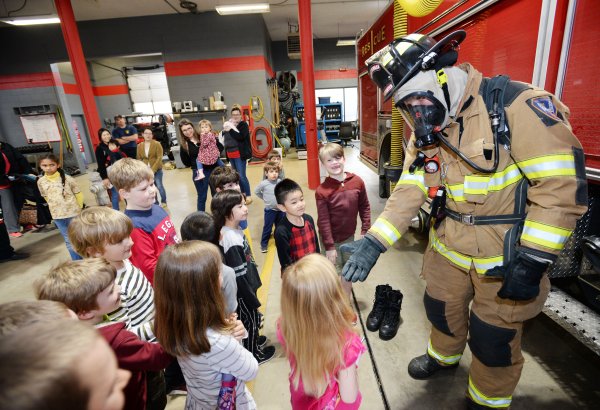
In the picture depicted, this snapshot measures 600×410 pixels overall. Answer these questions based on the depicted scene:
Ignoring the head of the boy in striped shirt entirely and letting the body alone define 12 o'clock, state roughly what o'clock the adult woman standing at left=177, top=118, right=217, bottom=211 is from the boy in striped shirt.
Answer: The adult woman standing is roughly at 10 o'clock from the boy in striped shirt.

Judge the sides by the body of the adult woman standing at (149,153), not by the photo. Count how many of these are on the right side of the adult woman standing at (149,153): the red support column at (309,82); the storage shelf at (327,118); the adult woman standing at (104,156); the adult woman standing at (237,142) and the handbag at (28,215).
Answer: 2

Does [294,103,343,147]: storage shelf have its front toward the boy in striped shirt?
yes

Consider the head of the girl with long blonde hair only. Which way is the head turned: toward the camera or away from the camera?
away from the camera

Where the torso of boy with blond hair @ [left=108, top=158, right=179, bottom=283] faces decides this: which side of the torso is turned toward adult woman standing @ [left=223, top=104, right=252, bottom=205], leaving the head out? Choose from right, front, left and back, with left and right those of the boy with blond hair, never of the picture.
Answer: left

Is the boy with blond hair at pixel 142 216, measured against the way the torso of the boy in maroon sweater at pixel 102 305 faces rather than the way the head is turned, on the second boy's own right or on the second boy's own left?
on the second boy's own left

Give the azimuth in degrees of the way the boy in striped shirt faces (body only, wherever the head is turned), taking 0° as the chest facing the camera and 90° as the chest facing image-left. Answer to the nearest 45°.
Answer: approximately 270°
